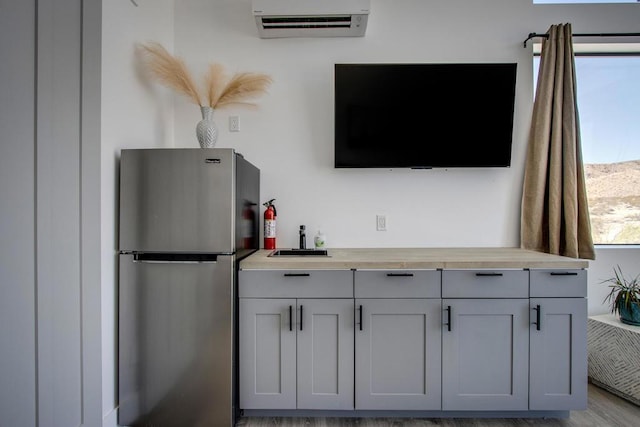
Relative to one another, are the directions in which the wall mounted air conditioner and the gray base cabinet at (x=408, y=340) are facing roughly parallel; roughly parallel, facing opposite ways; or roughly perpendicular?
roughly parallel

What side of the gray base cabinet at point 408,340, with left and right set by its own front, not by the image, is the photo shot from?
front

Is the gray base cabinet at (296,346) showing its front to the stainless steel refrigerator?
no

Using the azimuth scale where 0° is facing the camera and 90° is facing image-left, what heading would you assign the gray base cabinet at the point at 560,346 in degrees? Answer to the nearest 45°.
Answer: approximately 0°

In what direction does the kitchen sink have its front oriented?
toward the camera

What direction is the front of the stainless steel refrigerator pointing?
toward the camera

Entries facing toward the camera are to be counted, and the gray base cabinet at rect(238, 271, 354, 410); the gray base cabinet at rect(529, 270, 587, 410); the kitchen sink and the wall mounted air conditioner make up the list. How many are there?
4

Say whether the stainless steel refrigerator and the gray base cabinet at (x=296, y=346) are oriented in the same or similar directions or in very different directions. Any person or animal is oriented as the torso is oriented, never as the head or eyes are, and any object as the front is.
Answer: same or similar directions

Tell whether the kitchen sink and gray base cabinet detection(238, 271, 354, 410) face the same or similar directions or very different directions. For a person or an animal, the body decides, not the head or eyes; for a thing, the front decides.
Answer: same or similar directions

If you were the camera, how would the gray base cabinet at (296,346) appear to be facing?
facing the viewer

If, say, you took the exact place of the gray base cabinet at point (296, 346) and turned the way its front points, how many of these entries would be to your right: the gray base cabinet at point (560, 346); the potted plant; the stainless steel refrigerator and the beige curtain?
1

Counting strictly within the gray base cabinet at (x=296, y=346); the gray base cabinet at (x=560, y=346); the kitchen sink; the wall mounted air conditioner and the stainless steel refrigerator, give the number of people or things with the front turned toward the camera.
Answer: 5

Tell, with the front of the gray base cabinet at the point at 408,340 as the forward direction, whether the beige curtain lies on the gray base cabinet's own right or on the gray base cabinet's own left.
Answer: on the gray base cabinet's own left

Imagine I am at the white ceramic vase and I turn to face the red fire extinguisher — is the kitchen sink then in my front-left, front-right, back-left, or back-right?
front-right
